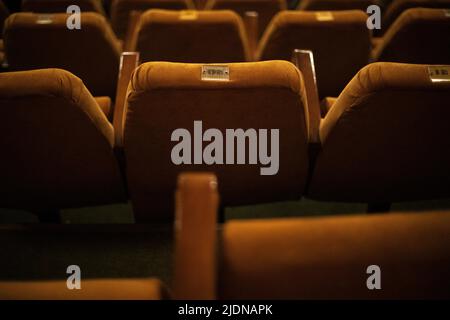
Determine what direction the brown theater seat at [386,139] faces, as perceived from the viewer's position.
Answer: facing away from the viewer

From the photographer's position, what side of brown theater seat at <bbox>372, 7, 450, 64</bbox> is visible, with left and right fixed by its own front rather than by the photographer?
back

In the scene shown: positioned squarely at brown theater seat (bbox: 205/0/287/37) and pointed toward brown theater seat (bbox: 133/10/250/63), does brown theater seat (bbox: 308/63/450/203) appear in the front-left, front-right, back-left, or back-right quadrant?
front-left

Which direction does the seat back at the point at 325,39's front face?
away from the camera

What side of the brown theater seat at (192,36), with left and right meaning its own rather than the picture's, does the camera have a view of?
back

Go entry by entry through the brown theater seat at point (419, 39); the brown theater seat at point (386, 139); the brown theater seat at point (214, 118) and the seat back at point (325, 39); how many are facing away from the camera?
4

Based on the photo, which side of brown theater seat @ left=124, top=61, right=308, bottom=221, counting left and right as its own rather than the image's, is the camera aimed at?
back
